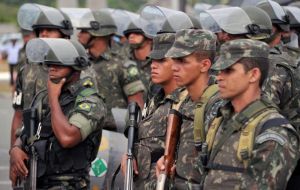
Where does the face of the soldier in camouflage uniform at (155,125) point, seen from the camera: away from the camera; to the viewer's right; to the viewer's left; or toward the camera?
to the viewer's left

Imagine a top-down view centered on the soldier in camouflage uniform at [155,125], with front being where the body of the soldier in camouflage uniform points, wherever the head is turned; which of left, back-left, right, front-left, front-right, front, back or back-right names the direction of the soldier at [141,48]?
back-right

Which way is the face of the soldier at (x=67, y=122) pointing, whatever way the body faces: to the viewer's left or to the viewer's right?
to the viewer's left

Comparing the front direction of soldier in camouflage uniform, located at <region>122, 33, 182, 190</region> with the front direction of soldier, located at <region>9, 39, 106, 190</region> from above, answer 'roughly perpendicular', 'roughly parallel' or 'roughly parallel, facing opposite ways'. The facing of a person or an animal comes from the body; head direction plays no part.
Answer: roughly parallel

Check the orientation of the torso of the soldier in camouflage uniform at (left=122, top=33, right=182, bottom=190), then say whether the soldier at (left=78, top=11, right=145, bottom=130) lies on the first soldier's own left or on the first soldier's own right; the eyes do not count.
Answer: on the first soldier's own right

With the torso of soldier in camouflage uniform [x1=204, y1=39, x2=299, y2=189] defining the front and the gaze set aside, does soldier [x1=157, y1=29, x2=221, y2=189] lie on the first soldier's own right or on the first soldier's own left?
on the first soldier's own right

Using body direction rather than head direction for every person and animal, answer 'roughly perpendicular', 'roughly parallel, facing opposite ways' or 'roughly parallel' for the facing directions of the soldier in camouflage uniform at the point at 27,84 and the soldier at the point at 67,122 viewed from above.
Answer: roughly parallel

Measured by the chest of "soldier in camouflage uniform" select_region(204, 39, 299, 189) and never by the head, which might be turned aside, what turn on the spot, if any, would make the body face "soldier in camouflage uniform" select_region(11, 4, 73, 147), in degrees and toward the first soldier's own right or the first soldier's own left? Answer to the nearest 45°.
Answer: approximately 90° to the first soldier's own right

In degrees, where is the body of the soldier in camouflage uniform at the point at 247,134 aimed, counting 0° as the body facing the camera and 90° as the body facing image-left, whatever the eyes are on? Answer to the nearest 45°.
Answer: approximately 45°

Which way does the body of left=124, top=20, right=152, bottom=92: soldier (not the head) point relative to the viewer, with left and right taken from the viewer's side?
facing the viewer and to the left of the viewer

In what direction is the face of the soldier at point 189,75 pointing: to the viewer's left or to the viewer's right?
to the viewer's left

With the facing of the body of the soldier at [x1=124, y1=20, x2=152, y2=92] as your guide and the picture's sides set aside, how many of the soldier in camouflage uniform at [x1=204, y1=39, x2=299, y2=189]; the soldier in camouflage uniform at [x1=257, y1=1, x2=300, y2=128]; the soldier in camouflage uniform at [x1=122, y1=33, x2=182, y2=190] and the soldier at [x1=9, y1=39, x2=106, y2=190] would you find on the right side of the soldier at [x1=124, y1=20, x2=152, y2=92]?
0
